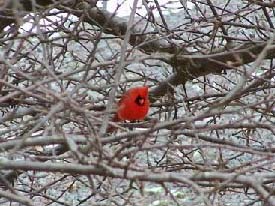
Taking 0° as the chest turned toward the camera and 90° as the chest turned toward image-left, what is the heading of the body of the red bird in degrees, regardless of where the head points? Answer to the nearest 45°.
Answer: approximately 315°
